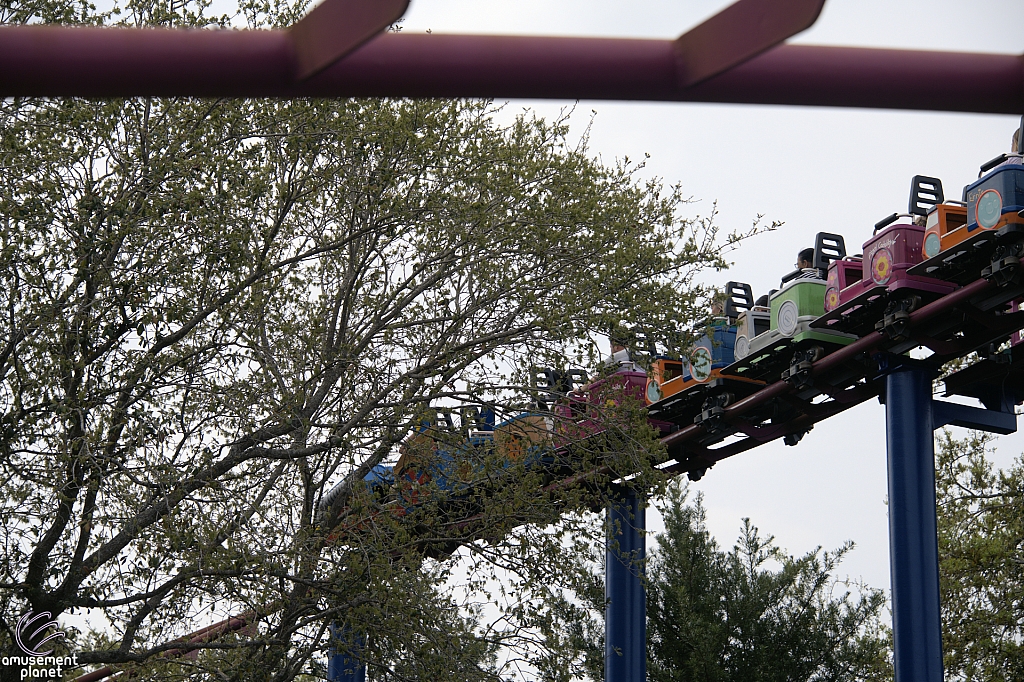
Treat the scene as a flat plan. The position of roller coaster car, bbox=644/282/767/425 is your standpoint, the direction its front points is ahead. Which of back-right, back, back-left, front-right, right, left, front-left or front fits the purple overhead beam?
back-left

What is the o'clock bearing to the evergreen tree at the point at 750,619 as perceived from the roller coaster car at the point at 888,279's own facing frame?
The evergreen tree is roughly at 1 o'clock from the roller coaster car.

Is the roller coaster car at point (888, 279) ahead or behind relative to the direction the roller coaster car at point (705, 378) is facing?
behind

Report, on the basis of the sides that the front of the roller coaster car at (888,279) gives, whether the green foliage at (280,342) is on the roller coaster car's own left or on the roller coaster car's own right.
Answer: on the roller coaster car's own left

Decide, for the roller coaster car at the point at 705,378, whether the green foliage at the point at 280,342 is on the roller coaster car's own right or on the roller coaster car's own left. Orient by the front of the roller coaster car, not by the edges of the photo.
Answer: on the roller coaster car's own left

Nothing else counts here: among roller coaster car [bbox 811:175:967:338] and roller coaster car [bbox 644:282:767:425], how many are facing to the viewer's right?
0

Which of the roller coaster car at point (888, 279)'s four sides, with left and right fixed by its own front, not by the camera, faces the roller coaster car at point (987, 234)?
back

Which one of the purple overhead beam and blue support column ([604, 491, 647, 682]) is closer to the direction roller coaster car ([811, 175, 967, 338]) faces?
the blue support column

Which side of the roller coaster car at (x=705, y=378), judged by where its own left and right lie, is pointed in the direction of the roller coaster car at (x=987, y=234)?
back

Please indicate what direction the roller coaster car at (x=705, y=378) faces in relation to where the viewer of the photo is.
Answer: facing away from the viewer and to the left of the viewer

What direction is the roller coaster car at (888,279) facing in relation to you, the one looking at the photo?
facing away from the viewer and to the left of the viewer
